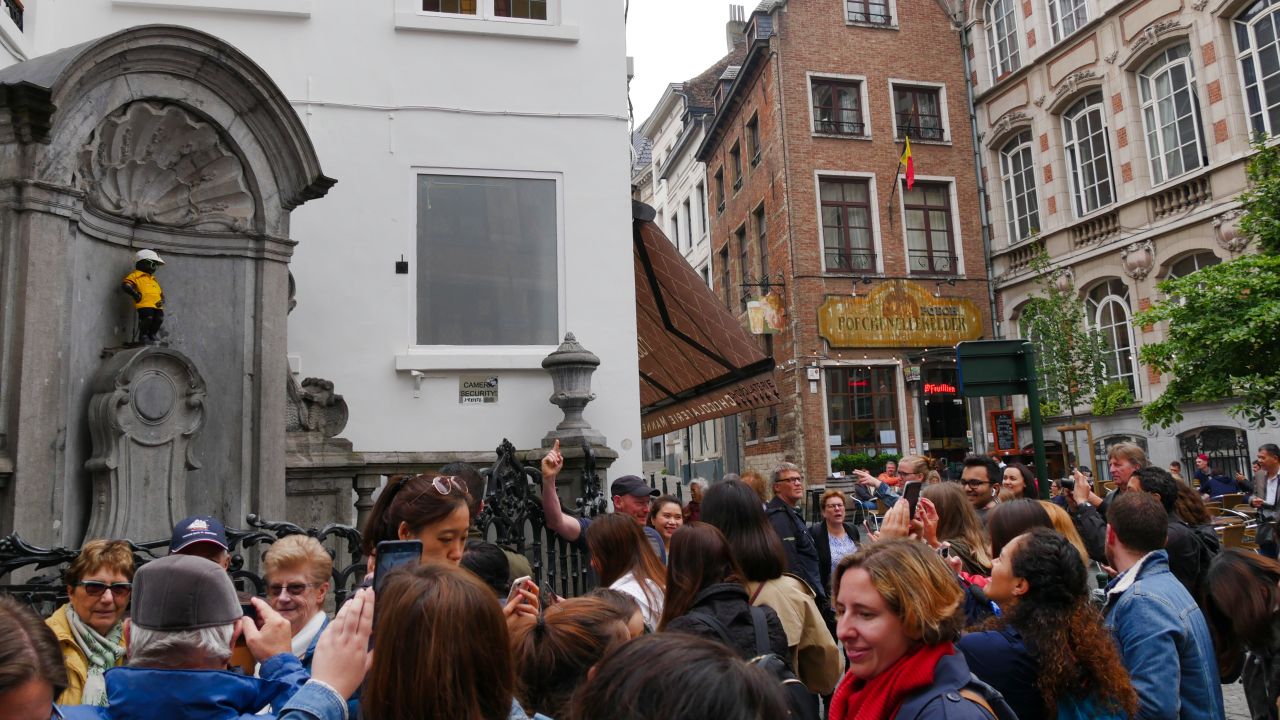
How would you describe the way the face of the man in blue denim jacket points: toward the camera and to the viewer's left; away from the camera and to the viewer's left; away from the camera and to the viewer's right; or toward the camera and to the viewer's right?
away from the camera and to the viewer's left

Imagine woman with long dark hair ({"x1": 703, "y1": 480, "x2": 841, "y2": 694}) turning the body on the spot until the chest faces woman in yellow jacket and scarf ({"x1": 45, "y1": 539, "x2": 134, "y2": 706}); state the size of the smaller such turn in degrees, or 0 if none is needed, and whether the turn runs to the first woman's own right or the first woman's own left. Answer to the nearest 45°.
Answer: approximately 45° to the first woman's own left

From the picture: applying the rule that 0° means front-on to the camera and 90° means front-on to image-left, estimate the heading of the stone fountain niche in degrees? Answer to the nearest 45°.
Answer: approximately 315°

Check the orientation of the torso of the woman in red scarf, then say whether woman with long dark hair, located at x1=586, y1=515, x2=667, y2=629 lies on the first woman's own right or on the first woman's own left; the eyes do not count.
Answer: on the first woman's own right

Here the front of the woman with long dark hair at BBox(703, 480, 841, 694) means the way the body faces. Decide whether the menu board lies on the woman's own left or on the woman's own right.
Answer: on the woman's own right

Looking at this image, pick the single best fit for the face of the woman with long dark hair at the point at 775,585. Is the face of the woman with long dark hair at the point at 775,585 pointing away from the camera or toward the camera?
away from the camera

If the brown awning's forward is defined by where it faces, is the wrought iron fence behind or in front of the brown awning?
behind

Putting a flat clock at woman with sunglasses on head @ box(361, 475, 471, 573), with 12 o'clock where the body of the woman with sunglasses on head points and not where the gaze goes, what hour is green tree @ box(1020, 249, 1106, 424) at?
The green tree is roughly at 9 o'clock from the woman with sunglasses on head.

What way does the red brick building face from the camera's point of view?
toward the camera

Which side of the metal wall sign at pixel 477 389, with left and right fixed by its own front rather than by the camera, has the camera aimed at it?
front

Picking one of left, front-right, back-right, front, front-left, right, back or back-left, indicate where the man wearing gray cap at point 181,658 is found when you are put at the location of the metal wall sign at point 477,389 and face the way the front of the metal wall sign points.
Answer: front

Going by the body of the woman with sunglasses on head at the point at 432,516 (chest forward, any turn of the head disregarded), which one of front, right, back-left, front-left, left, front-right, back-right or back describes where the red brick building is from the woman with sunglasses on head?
left

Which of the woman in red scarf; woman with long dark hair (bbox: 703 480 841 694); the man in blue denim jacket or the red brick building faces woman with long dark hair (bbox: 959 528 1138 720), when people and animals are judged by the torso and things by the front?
the red brick building

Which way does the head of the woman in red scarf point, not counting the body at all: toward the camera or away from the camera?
toward the camera

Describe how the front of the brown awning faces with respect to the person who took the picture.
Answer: facing away from the viewer and to the right of the viewer

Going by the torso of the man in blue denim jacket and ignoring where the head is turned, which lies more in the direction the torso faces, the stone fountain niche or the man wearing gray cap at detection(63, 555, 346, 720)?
the stone fountain niche

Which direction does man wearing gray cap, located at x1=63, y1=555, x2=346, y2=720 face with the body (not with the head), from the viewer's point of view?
away from the camera

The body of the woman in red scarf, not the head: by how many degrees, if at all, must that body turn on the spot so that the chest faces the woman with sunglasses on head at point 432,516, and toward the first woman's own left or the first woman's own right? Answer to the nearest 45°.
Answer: approximately 45° to the first woman's own right

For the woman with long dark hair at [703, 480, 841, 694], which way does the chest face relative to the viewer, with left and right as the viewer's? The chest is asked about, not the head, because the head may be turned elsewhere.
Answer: facing away from the viewer and to the left of the viewer

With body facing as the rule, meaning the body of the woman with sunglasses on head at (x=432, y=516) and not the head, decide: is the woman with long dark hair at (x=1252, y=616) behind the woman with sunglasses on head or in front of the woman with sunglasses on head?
in front
